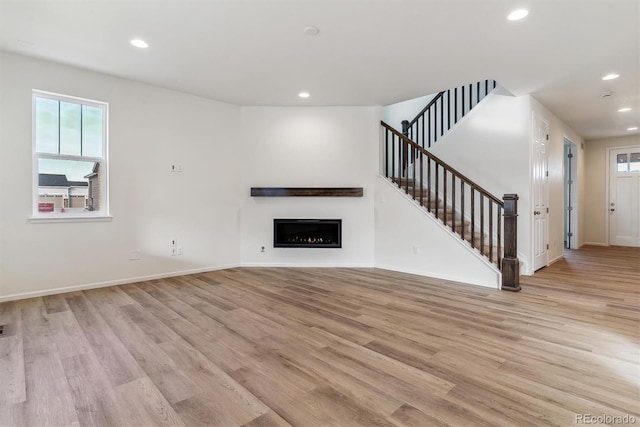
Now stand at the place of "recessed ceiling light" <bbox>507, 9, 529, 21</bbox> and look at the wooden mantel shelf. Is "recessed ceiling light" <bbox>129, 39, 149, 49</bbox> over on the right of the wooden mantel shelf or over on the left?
left

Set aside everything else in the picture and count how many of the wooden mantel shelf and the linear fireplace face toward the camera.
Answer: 2

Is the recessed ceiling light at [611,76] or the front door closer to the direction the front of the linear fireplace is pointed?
the recessed ceiling light

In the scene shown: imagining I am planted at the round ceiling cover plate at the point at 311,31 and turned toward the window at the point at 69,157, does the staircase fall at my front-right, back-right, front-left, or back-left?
back-right

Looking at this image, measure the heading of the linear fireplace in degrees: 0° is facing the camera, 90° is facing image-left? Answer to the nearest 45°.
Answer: approximately 0°

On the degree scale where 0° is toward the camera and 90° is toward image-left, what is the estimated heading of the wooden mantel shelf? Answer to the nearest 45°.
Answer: approximately 0°

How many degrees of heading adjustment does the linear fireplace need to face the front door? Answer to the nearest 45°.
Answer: approximately 90° to its left

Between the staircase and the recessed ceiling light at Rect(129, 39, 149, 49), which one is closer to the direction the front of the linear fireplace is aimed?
the recessed ceiling light

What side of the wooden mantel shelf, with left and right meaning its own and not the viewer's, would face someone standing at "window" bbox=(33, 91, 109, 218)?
right

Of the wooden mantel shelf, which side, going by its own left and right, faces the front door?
left
